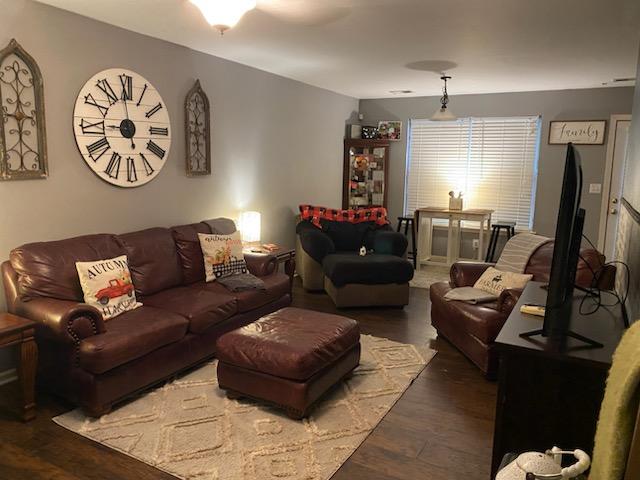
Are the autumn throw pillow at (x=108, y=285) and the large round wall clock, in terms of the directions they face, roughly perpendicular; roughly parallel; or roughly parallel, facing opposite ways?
roughly parallel

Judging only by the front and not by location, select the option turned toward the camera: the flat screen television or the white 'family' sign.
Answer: the white 'family' sign

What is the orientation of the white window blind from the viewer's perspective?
toward the camera

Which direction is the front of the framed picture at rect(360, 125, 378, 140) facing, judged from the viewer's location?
facing the viewer

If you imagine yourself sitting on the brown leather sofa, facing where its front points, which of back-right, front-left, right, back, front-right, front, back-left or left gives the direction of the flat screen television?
front

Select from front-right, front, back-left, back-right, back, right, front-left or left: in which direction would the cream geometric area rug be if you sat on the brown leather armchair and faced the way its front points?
front

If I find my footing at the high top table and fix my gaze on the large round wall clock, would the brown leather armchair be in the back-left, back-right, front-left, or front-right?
front-left

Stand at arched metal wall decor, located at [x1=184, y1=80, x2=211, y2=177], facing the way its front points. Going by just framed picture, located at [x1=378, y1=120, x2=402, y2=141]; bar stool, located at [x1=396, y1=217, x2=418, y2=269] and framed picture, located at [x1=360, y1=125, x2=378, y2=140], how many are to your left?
3

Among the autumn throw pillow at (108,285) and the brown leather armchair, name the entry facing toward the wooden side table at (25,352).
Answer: the brown leather armchair

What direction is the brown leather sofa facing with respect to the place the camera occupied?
facing the viewer and to the right of the viewer

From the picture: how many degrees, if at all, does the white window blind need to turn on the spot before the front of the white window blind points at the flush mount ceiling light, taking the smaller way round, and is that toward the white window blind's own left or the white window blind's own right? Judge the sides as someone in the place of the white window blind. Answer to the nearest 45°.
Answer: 0° — it already faces it

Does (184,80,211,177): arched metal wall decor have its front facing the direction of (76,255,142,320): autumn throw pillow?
no

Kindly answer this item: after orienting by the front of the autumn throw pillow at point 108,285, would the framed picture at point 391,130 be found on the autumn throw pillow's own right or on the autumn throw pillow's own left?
on the autumn throw pillow's own left

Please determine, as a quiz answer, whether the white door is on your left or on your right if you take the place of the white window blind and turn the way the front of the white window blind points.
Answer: on your left

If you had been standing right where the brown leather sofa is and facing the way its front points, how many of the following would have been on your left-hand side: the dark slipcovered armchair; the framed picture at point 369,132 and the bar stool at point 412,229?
3

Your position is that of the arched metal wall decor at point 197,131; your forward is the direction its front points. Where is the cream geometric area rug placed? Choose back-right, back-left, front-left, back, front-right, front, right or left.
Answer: front-right

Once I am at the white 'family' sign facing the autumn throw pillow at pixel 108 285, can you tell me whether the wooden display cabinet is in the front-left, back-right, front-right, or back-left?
front-right

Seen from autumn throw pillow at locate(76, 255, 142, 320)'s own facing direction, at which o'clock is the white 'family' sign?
The white 'family' sign is roughly at 10 o'clock from the autumn throw pillow.

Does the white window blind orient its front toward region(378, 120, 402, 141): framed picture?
no
